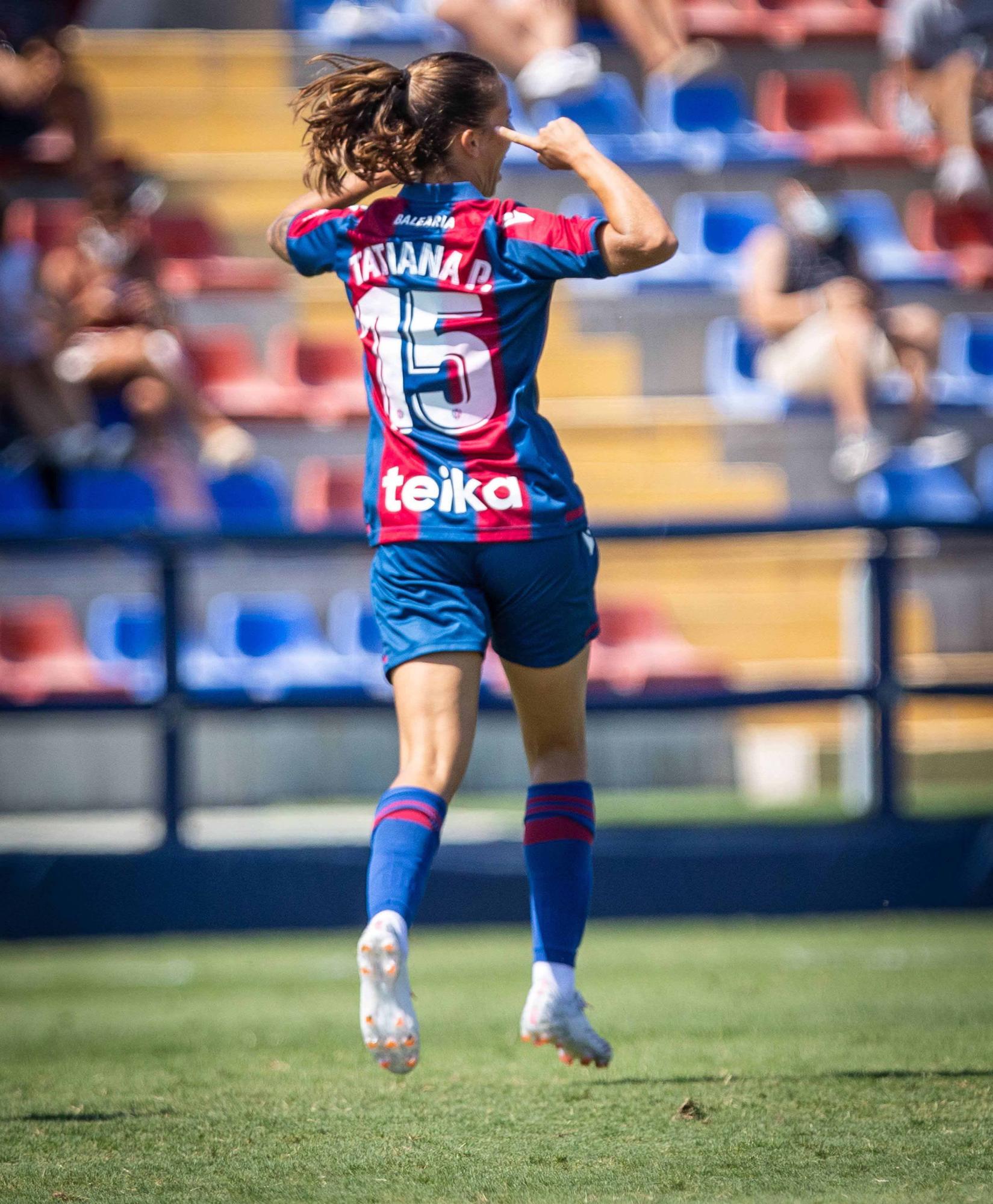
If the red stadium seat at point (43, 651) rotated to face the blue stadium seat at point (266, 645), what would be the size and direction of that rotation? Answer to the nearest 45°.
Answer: approximately 90° to its left

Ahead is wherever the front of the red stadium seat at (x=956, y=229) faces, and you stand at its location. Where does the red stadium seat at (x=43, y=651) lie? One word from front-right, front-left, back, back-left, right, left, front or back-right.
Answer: right

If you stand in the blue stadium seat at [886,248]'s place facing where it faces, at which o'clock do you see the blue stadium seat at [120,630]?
the blue stadium seat at [120,630] is roughly at 3 o'clock from the blue stadium seat at [886,248].

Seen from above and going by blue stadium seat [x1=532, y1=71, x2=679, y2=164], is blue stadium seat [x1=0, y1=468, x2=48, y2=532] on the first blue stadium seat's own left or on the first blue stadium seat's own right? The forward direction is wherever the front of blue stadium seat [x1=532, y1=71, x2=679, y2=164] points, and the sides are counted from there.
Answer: on the first blue stadium seat's own right

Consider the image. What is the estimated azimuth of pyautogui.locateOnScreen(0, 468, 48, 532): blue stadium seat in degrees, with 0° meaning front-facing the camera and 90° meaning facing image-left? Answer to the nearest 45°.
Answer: approximately 0°

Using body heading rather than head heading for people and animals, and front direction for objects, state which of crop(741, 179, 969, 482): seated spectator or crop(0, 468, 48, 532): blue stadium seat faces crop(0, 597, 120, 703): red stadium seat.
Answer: the blue stadium seat
